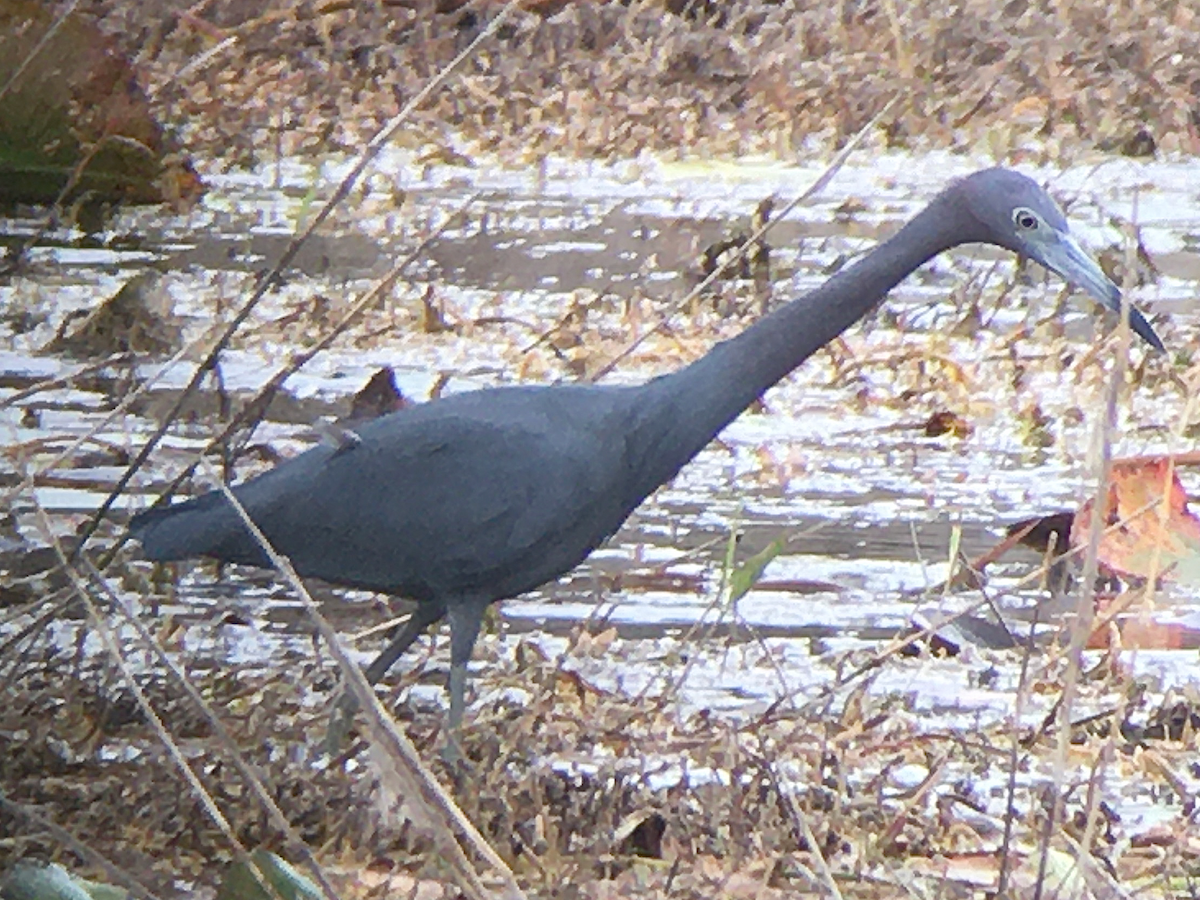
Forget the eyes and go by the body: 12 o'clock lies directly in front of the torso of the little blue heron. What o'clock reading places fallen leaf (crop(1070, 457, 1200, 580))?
The fallen leaf is roughly at 11 o'clock from the little blue heron.

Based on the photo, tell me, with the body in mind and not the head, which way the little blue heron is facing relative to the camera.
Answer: to the viewer's right
